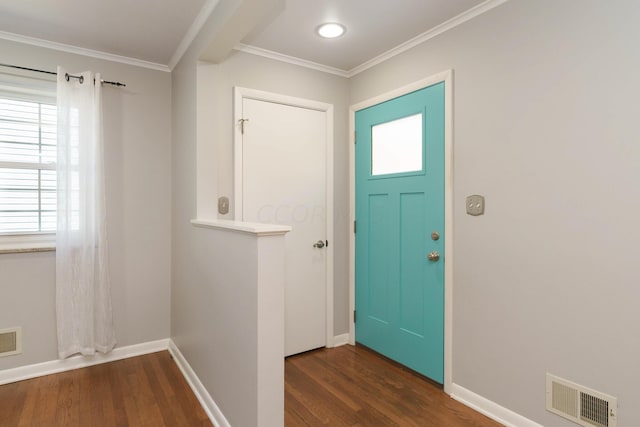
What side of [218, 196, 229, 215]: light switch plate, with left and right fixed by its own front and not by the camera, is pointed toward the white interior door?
left

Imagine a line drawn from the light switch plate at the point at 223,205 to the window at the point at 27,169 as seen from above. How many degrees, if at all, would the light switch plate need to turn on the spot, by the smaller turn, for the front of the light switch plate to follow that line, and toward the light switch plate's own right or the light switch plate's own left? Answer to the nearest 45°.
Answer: approximately 90° to the light switch plate's own right

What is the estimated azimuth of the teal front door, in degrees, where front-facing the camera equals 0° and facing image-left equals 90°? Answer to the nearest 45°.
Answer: approximately 45°

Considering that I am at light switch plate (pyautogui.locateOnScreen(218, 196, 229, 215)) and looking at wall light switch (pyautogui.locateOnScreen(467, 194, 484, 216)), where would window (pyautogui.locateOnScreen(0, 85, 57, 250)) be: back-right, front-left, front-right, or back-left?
back-right

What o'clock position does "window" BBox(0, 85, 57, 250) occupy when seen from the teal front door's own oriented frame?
The window is roughly at 1 o'clock from the teal front door.

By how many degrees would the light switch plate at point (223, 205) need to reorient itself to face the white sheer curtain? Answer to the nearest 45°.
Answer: approximately 90° to its right

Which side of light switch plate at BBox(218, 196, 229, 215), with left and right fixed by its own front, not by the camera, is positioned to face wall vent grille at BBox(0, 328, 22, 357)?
right

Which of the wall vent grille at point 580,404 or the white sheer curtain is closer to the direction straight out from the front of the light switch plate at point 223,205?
the wall vent grille

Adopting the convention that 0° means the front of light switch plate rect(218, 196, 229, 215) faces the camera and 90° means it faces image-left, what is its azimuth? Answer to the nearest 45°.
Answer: approximately 0°

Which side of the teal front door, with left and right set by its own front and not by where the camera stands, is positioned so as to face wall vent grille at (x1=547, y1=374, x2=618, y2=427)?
left
